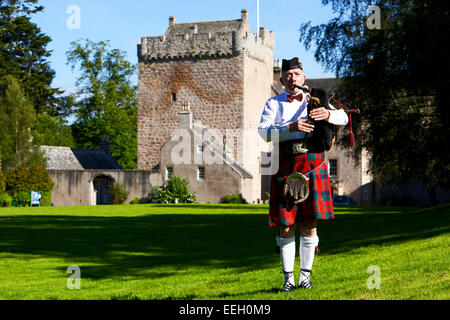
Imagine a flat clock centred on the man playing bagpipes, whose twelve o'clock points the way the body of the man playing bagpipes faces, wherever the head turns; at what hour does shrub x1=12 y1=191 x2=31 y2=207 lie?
The shrub is roughly at 5 o'clock from the man playing bagpipes.

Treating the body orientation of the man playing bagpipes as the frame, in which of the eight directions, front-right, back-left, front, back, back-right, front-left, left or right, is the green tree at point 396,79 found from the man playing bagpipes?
back

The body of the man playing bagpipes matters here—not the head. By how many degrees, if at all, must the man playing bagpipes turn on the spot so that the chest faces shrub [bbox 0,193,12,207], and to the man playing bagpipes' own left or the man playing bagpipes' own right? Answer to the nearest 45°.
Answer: approximately 135° to the man playing bagpipes' own right

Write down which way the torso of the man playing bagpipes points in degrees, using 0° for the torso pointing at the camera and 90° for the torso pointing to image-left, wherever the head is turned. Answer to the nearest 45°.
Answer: approximately 0°

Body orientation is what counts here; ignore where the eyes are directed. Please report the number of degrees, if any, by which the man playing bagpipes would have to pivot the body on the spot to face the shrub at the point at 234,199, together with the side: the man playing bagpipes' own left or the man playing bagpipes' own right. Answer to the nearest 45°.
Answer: approximately 180°

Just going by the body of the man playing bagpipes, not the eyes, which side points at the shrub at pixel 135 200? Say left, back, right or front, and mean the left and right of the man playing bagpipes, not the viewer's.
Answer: back

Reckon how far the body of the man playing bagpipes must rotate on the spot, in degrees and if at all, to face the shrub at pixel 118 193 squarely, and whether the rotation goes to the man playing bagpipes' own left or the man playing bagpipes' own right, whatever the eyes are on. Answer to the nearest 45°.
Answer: approximately 180°

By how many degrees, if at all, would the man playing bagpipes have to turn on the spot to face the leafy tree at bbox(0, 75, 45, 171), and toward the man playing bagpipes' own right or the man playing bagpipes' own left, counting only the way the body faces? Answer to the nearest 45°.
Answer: approximately 135° to the man playing bagpipes' own right
